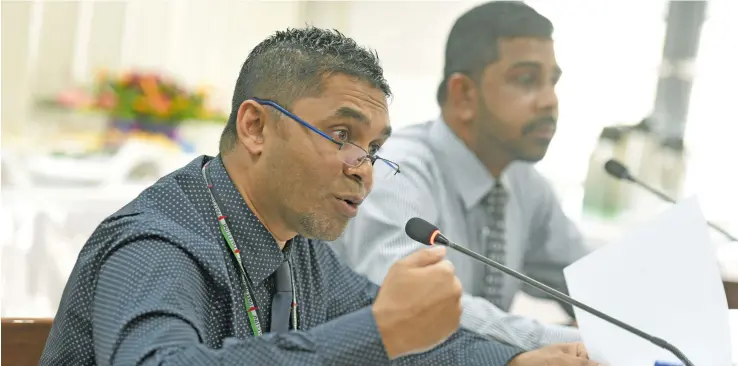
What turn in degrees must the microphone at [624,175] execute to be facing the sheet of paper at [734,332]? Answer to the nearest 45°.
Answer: approximately 135° to its left

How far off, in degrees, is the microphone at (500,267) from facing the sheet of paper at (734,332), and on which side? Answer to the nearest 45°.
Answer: approximately 135° to its right

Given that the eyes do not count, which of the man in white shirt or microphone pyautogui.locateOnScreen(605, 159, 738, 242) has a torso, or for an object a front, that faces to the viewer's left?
the microphone

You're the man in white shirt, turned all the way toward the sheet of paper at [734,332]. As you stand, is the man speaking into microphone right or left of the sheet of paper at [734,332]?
right

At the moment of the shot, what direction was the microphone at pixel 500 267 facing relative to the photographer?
facing to the left of the viewer

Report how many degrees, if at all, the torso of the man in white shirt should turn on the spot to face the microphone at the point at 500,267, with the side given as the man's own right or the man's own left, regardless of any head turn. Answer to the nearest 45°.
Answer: approximately 45° to the man's own right

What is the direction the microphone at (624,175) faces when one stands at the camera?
facing to the left of the viewer

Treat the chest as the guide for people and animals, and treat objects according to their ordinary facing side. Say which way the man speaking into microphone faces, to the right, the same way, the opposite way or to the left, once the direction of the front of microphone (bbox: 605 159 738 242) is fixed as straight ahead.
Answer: the opposite way
